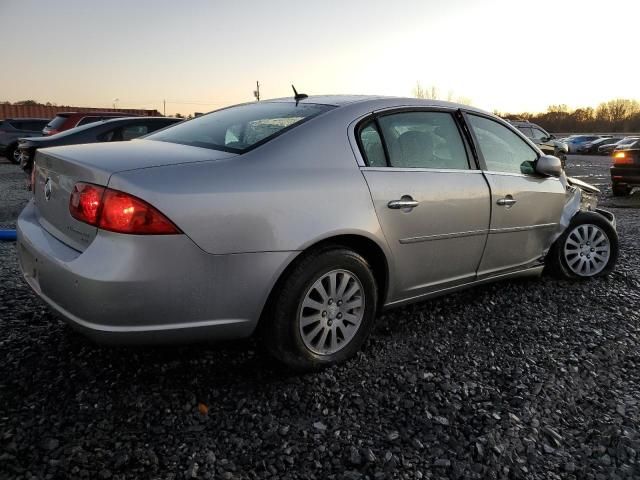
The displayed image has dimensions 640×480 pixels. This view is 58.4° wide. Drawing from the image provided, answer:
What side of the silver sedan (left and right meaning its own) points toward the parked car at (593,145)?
front

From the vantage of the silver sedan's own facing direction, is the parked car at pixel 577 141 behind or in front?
in front

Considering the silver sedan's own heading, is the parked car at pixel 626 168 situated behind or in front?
in front

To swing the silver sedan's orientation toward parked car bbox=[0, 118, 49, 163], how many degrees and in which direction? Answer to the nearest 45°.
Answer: approximately 90° to its left

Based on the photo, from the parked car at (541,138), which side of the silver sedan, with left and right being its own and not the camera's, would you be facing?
front

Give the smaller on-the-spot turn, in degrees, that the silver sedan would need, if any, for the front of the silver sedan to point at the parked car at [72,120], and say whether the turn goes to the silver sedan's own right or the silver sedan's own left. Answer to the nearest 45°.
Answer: approximately 90° to the silver sedan's own left

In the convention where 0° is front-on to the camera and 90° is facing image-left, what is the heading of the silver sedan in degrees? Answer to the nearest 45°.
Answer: approximately 225°

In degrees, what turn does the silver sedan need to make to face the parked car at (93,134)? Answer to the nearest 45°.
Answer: approximately 90° to its left
